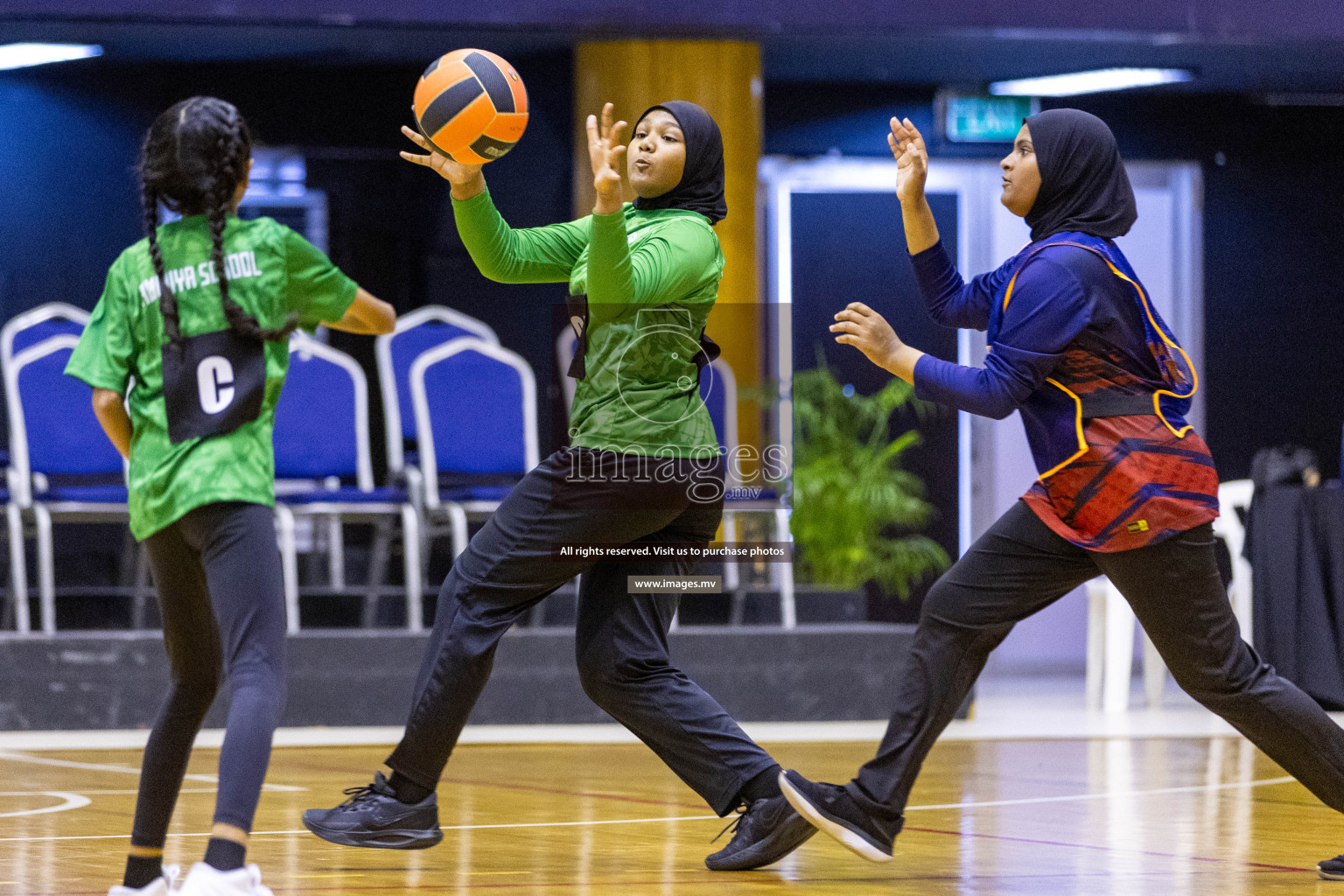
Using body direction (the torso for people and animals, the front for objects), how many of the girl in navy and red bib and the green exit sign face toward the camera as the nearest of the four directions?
1

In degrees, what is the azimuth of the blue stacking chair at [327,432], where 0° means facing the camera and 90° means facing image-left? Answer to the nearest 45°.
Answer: approximately 315°

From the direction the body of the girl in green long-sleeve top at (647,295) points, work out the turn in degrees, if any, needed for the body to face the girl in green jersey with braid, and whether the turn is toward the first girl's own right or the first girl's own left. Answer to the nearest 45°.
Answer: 0° — they already face them

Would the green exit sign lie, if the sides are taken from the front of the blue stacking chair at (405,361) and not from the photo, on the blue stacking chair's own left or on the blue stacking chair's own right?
on the blue stacking chair's own left

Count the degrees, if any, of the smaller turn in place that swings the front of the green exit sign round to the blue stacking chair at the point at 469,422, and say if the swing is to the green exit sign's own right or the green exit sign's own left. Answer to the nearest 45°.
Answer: approximately 45° to the green exit sign's own right

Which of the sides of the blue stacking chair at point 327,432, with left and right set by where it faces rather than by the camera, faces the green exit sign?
left

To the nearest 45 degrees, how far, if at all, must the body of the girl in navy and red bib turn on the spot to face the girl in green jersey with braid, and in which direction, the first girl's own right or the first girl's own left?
approximately 45° to the first girl's own left

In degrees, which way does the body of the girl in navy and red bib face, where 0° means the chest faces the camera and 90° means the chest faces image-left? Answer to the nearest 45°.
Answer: approximately 90°

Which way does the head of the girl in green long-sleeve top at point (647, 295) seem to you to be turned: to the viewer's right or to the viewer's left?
to the viewer's left

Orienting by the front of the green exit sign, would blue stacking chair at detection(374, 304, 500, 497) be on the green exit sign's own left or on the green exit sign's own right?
on the green exit sign's own right

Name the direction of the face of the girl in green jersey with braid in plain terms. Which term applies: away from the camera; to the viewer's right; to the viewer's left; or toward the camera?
away from the camera

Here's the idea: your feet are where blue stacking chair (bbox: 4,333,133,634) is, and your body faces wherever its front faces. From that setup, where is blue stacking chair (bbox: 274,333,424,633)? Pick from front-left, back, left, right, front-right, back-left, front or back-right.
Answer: front-left

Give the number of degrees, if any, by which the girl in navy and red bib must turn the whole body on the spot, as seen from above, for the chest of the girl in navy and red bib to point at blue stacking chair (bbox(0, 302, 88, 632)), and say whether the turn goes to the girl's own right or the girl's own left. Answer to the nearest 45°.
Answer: approximately 45° to the girl's own right

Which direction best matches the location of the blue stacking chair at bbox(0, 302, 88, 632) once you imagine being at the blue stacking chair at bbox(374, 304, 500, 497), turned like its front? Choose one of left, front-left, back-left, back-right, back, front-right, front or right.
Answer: back-right
